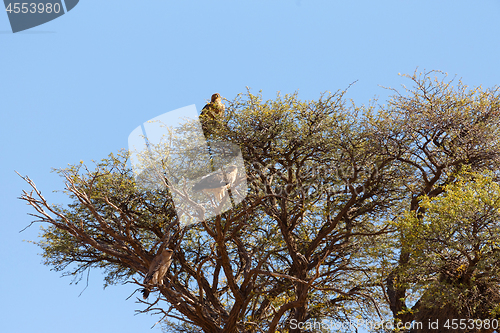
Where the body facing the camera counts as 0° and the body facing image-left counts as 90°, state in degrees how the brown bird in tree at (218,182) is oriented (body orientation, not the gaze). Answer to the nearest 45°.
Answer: approximately 270°

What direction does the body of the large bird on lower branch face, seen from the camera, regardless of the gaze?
to the viewer's right

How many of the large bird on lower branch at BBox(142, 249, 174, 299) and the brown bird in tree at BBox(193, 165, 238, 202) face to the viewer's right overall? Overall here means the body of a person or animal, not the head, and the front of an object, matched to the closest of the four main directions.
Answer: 2
